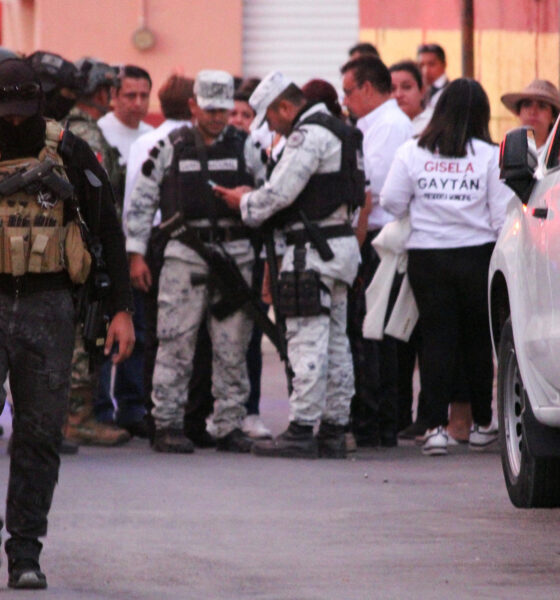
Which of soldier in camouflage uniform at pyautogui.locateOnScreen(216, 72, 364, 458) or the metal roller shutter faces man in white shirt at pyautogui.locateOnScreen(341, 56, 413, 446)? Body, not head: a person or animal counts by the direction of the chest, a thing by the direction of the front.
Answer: the metal roller shutter

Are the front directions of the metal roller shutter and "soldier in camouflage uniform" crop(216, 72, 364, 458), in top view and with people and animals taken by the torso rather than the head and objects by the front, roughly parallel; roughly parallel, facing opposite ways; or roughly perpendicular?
roughly perpendicular

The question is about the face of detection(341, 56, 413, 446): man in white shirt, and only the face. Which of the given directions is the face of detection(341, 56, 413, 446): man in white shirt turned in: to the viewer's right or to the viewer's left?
to the viewer's left

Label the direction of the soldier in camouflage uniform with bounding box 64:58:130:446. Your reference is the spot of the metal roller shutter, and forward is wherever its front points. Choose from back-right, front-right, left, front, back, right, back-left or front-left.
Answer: front

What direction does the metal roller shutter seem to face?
toward the camera

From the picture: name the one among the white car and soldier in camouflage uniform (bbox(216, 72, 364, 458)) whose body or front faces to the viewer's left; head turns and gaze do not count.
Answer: the soldier in camouflage uniform

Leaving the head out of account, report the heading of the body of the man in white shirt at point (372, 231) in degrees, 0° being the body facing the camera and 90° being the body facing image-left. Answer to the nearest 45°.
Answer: approximately 90°

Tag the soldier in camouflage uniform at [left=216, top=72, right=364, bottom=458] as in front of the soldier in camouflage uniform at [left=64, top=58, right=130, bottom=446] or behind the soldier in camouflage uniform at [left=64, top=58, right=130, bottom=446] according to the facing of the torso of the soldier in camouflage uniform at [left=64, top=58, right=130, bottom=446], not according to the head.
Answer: in front

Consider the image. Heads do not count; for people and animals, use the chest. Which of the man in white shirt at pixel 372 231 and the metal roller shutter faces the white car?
the metal roller shutter
